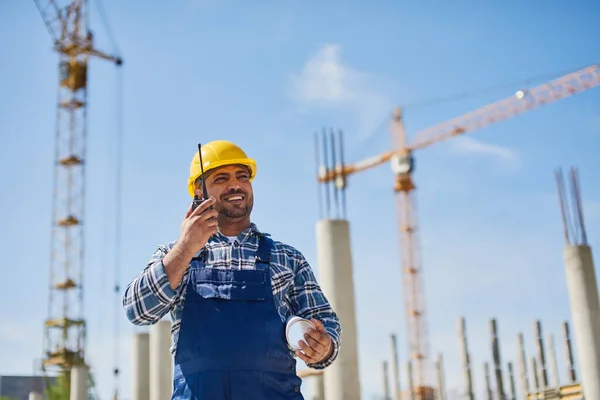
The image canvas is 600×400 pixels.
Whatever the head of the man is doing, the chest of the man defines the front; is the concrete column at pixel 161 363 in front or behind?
behind

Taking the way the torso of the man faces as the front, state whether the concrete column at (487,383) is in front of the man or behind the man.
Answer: behind

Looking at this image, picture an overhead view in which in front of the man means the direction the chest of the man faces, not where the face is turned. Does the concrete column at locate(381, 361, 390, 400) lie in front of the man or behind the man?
behind

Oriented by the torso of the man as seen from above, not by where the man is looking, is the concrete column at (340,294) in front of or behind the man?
behind

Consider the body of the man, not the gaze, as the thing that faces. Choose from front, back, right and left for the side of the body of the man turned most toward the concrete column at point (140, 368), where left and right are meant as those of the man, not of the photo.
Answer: back

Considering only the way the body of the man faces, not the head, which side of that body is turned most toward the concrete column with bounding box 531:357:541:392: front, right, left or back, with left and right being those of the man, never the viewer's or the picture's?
back

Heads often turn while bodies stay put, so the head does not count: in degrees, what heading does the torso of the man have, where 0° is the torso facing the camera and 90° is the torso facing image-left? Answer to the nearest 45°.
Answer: approximately 0°

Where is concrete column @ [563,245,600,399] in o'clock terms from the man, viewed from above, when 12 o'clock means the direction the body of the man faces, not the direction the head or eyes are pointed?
The concrete column is roughly at 7 o'clock from the man.

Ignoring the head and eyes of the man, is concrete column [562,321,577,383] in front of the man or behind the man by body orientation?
behind

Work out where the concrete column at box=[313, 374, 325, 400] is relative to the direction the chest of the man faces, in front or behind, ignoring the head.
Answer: behind

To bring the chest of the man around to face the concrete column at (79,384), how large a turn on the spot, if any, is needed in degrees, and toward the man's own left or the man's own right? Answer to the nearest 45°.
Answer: approximately 180°

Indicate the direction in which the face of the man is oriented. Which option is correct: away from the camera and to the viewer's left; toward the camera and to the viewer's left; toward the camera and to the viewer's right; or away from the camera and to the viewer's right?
toward the camera and to the viewer's right
